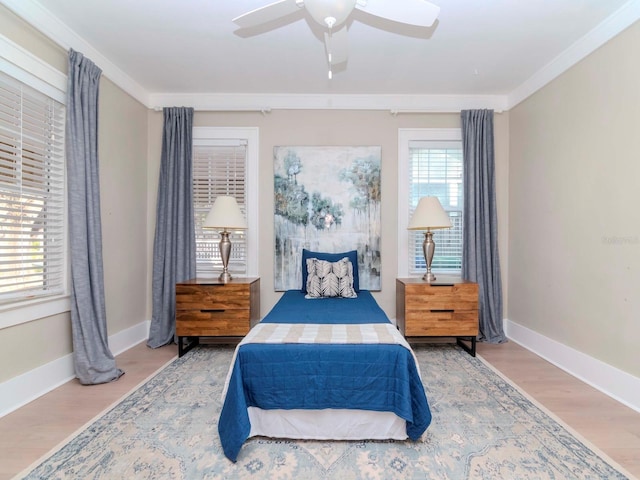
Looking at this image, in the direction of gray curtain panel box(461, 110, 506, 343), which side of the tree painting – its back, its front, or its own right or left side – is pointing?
left

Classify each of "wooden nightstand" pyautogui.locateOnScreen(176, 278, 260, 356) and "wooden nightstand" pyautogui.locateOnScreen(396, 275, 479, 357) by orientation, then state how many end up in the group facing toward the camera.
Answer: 2

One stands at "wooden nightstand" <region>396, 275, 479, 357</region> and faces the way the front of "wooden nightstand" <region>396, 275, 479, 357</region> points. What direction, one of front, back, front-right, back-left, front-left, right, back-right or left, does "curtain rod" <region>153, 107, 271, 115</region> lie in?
right

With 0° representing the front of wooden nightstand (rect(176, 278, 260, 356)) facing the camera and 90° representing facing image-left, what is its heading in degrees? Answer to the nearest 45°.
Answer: approximately 0°

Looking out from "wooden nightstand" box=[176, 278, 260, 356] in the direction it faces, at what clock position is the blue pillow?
The blue pillow is roughly at 9 o'clock from the wooden nightstand.

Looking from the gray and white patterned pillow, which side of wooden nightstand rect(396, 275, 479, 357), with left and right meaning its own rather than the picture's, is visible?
right

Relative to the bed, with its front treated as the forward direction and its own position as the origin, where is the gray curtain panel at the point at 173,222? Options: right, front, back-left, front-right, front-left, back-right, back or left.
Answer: back-right
